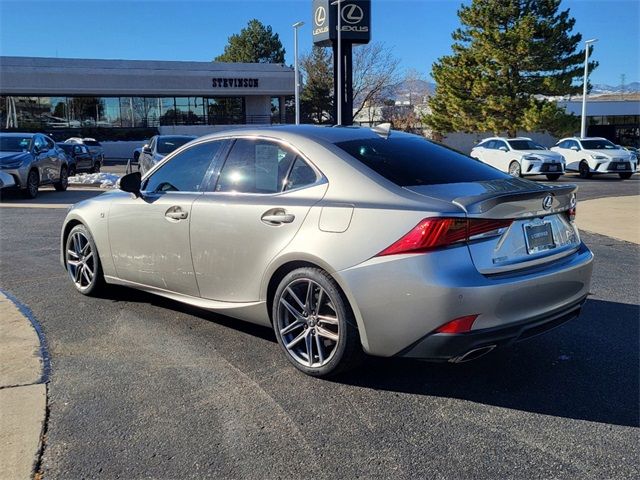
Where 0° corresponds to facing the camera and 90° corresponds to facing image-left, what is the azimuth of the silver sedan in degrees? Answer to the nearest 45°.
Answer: approximately 135°

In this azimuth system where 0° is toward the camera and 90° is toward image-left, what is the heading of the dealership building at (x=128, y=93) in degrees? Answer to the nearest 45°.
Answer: approximately 0°

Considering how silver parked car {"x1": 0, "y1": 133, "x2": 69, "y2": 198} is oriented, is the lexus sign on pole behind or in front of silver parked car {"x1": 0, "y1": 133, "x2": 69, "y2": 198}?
behind

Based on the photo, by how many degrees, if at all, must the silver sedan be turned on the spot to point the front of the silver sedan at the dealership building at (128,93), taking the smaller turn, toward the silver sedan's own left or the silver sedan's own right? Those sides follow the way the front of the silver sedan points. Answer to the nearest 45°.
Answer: approximately 45° to the silver sedan's own right

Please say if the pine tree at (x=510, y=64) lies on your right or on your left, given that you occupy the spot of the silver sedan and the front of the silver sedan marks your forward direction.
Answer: on your right

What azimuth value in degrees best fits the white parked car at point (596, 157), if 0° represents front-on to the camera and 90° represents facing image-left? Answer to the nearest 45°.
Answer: approximately 315°

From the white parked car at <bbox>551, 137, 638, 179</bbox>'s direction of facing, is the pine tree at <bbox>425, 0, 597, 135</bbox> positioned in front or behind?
behind

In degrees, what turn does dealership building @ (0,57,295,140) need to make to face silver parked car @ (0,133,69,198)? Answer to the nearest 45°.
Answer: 0° — it already faces it

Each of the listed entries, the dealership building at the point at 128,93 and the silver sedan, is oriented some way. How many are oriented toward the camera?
1

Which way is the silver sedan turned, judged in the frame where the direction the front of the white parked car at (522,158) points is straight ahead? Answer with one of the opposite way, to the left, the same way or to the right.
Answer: the opposite way

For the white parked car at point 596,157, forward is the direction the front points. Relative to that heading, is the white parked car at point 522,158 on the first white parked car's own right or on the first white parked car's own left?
on the first white parked car's own right
